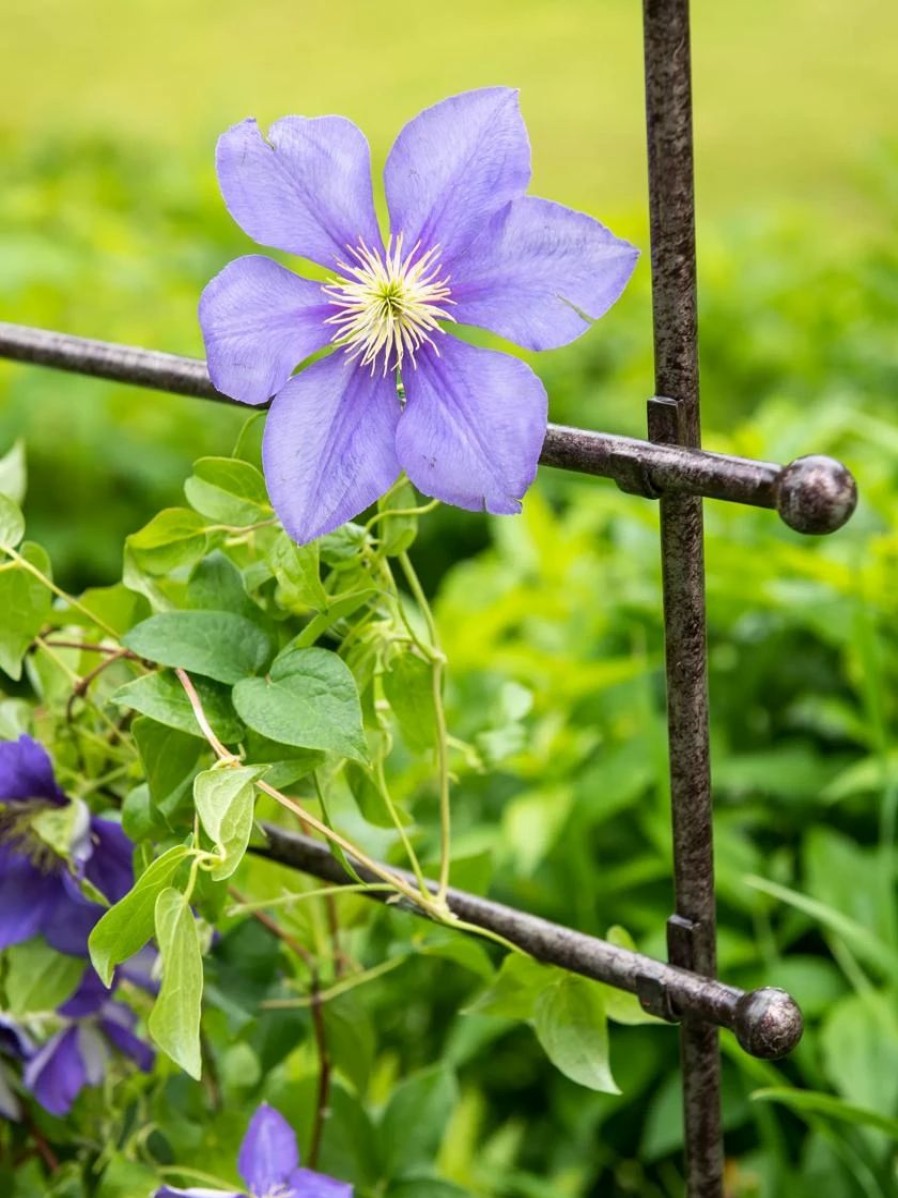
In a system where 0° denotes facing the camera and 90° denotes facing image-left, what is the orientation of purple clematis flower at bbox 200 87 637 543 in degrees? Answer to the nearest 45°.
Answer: approximately 0°
